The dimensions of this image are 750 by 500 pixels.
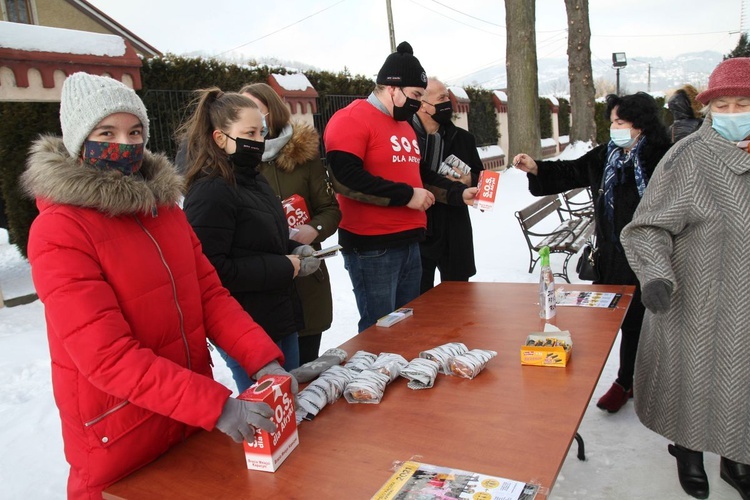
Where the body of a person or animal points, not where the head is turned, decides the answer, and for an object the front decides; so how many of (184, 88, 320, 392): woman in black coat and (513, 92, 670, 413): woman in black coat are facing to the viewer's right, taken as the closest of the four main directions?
1

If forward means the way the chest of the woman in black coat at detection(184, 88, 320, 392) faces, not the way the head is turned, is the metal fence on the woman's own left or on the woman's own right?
on the woman's own left

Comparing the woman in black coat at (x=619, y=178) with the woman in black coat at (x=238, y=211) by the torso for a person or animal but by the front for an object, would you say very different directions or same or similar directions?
very different directions

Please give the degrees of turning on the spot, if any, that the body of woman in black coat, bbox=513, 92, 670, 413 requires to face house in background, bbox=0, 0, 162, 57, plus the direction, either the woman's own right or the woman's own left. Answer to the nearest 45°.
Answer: approximately 90° to the woman's own right

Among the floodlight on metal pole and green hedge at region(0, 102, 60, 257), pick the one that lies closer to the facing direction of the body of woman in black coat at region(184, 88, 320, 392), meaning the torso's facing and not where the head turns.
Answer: the floodlight on metal pole

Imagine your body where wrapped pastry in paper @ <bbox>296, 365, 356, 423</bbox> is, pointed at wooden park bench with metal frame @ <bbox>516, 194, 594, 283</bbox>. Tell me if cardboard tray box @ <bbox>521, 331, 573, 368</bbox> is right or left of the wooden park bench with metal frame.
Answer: right

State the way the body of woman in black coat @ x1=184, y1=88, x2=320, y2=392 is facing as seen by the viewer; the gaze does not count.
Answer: to the viewer's right

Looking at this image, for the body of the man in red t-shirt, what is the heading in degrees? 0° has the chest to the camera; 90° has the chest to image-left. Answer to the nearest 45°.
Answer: approximately 315°

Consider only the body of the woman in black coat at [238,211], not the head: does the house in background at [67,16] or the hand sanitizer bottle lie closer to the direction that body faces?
the hand sanitizer bottle

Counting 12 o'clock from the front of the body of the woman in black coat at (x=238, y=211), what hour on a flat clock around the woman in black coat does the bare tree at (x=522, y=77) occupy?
The bare tree is roughly at 10 o'clock from the woman in black coat.

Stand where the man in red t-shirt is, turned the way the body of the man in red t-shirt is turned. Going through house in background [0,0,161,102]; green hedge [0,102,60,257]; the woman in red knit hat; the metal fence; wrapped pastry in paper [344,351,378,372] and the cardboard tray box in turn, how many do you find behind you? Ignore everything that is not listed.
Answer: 3
